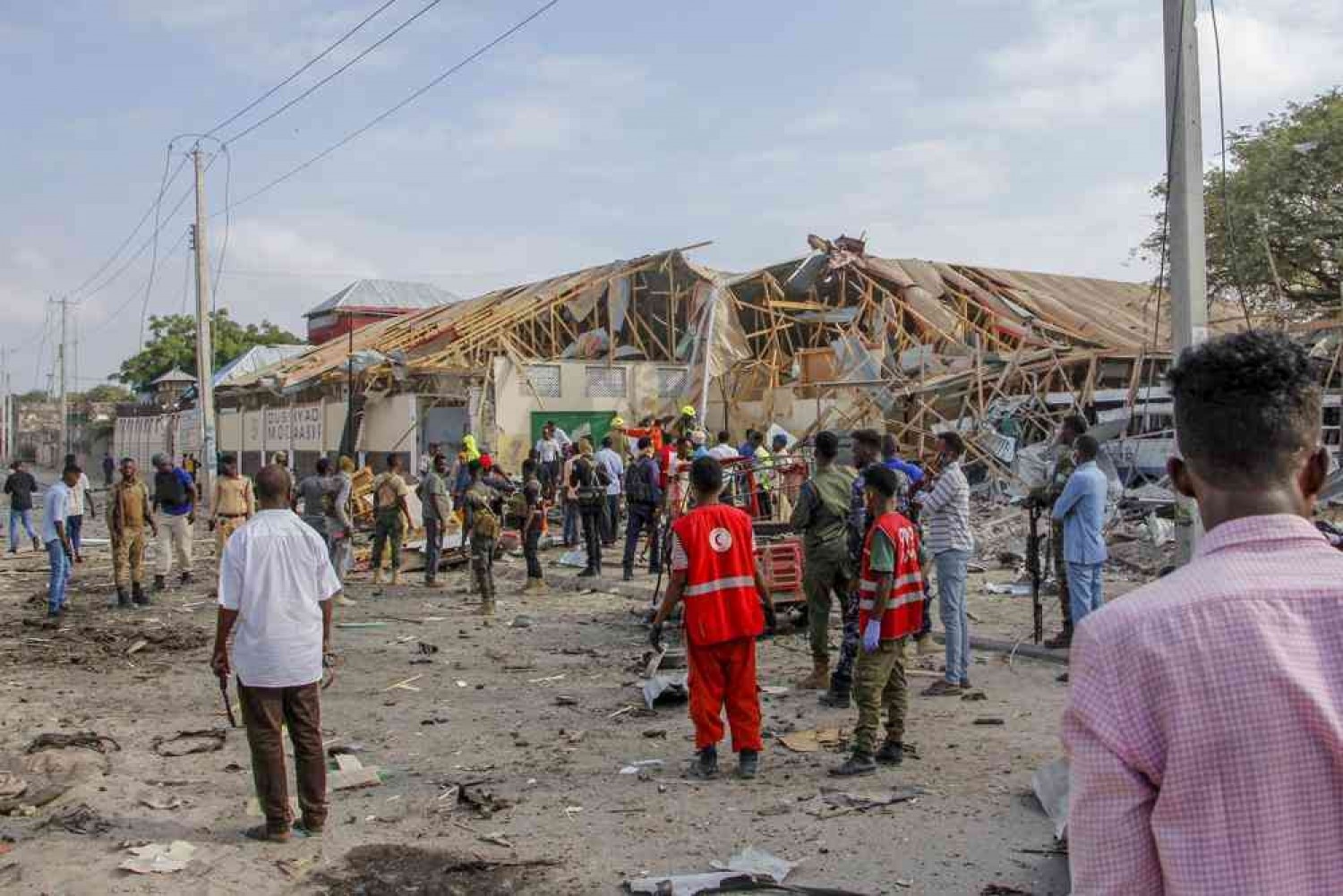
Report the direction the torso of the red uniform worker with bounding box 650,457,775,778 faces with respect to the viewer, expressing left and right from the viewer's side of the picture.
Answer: facing away from the viewer

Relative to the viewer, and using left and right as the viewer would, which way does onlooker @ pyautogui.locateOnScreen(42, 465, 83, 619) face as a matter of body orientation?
facing to the right of the viewer

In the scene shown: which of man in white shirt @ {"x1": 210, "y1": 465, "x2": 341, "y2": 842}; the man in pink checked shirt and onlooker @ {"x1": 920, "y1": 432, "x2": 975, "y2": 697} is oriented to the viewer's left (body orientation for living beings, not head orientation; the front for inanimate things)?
the onlooker

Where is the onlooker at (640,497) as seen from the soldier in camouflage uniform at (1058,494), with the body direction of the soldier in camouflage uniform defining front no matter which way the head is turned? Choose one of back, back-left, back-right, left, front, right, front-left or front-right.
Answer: front-right

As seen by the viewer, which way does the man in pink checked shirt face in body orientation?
away from the camera

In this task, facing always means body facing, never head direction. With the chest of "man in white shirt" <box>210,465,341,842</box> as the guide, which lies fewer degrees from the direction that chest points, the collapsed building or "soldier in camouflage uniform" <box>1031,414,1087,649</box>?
the collapsed building

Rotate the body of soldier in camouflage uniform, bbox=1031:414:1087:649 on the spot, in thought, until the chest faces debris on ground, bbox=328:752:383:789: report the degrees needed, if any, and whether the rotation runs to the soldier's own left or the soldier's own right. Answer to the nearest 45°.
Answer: approximately 45° to the soldier's own left

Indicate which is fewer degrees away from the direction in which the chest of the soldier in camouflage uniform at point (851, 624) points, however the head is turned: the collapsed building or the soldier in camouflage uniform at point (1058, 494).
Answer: the collapsed building

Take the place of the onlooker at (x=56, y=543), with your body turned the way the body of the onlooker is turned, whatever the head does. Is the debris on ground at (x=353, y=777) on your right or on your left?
on your right

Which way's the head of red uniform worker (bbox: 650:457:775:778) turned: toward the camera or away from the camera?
away from the camera
